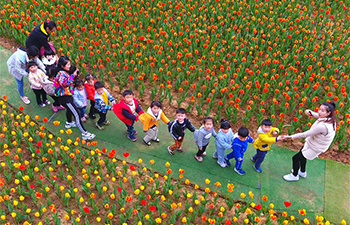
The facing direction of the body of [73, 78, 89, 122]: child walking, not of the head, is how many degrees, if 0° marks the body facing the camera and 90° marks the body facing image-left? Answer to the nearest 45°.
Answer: approximately 315°

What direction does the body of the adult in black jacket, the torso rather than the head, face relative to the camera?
to the viewer's right

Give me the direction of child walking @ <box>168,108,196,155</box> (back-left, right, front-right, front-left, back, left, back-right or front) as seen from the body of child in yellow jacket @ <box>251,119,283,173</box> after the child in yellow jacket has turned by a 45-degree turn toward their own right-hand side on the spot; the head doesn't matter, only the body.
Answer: right

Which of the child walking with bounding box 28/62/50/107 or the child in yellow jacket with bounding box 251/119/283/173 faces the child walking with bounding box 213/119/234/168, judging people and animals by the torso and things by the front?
the child walking with bounding box 28/62/50/107

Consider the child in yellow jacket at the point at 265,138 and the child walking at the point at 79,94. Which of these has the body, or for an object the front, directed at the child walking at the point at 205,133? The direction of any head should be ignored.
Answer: the child walking at the point at 79,94

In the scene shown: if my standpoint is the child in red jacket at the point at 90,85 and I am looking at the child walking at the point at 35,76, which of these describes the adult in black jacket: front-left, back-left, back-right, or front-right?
front-right

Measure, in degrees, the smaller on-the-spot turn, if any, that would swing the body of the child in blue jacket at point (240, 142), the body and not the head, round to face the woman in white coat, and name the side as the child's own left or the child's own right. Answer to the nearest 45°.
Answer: approximately 45° to the child's own left

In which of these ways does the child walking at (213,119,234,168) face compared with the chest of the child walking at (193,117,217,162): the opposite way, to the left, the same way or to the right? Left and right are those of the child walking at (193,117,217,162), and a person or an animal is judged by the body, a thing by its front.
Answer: the same way

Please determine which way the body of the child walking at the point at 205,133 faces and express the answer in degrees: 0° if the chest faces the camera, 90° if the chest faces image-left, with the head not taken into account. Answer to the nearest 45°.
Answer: approximately 315°

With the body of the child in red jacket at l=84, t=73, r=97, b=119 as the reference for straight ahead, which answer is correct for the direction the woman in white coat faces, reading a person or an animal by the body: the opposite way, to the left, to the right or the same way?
the opposite way

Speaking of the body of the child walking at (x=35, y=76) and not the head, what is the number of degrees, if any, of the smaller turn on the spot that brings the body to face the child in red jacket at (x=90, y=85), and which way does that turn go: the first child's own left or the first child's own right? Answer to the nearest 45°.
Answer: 0° — they already face them
